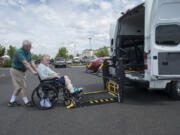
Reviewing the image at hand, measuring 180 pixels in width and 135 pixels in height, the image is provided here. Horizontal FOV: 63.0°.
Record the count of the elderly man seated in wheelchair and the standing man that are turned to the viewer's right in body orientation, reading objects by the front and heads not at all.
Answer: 2

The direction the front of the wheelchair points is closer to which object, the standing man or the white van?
the white van

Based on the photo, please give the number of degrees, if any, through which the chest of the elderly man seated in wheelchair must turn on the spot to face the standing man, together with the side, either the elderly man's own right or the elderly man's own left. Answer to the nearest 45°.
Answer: approximately 180°

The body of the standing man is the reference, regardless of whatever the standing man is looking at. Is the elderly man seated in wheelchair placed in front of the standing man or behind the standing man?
in front

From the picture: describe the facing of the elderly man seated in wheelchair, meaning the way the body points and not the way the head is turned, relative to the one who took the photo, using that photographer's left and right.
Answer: facing to the right of the viewer

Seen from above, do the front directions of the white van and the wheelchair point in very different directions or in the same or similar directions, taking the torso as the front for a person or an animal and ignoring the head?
same or similar directions

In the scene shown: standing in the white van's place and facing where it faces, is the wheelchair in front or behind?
behind

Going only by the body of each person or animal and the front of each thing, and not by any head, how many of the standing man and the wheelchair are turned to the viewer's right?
2

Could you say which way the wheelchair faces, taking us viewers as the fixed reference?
facing to the right of the viewer

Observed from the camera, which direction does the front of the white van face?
facing away from the viewer and to the right of the viewer

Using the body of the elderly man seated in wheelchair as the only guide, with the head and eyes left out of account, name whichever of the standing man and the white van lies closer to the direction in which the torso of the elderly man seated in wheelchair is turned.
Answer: the white van

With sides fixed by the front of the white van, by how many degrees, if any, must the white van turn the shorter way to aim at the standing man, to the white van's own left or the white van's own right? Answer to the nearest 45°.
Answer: approximately 135° to the white van's own left

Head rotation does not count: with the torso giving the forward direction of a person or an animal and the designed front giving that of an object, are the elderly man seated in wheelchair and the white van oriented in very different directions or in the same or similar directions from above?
same or similar directions

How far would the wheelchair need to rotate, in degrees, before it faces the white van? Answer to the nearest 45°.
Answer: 0° — it already faces it

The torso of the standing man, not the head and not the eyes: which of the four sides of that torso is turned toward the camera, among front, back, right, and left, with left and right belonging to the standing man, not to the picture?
right
